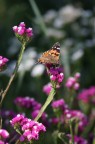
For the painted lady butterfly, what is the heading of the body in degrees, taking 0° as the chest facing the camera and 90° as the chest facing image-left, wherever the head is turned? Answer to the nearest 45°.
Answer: approximately 270°
